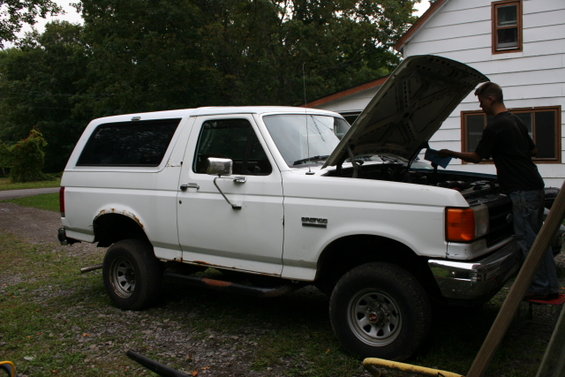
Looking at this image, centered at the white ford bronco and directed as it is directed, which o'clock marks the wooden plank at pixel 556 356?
The wooden plank is roughly at 1 o'clock from the white ford bronco.

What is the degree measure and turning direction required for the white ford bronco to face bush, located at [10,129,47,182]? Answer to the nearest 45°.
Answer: approximately 180°

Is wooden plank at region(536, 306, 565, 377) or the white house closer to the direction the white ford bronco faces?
the wooden plank

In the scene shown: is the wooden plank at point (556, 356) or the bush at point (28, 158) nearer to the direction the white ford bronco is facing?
the wooden plank

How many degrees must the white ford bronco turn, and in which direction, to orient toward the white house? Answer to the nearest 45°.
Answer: approximately 90° to its left

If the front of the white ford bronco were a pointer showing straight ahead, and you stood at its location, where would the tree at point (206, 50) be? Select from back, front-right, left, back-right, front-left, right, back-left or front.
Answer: back-left

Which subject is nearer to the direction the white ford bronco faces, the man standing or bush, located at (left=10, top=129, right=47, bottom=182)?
the man standing

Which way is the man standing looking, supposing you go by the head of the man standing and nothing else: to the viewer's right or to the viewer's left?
to the viewer's left

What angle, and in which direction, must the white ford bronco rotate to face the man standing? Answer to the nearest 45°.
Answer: approximately 45° to its left

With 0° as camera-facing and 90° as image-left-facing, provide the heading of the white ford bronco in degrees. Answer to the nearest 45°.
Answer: approximately 315°
